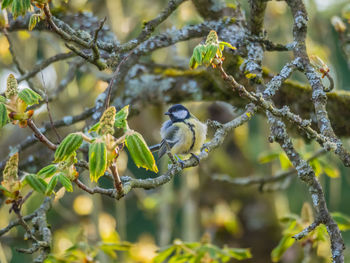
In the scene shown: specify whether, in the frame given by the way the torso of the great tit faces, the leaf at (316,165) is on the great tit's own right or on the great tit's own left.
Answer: on the great tit's own left

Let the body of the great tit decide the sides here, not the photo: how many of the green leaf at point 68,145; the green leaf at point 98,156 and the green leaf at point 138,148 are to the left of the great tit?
0

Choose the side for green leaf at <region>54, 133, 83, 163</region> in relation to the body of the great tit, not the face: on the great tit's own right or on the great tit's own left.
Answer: on the great tit's own right
